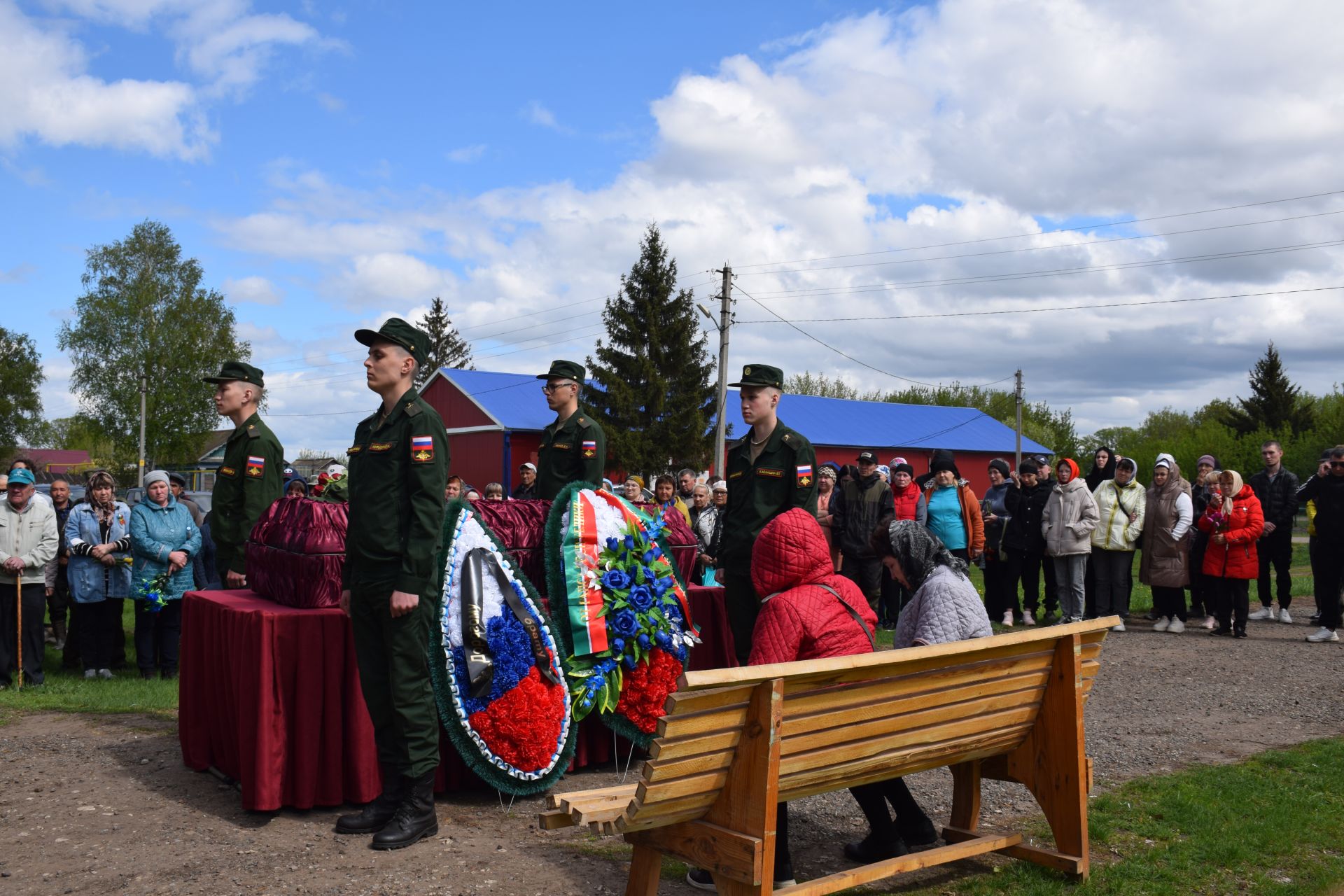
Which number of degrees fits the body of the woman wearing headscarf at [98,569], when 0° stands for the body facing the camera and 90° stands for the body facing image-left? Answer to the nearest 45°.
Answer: approximately 0°

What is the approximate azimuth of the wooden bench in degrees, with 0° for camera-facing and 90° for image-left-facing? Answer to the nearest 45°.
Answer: approximately 135°

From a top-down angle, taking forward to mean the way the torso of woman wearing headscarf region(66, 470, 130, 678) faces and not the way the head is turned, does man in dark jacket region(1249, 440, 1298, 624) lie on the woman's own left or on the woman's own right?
on the woman's own left

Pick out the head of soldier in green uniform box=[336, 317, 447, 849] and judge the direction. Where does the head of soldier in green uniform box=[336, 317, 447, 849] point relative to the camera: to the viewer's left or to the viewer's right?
to the viewer's left

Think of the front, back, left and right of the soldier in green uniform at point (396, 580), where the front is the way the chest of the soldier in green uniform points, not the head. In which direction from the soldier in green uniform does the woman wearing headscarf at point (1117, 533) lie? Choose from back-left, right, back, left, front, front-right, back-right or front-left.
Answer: back

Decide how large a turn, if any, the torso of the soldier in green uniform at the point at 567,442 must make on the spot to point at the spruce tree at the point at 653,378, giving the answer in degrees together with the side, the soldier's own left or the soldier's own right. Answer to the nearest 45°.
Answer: approximately 135° to the soldier's own right

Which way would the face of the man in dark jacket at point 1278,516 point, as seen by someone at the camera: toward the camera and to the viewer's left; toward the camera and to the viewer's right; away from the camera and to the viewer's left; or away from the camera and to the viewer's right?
toward the camera and to the viewer's left

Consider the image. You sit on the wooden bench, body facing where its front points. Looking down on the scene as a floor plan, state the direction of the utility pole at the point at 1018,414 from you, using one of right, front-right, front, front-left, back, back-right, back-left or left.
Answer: front-right

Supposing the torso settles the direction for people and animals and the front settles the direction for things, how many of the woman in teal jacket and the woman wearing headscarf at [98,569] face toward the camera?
2

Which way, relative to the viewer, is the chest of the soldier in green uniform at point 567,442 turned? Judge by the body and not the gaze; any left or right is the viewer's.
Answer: facing the viewer and to the left of the viewer
